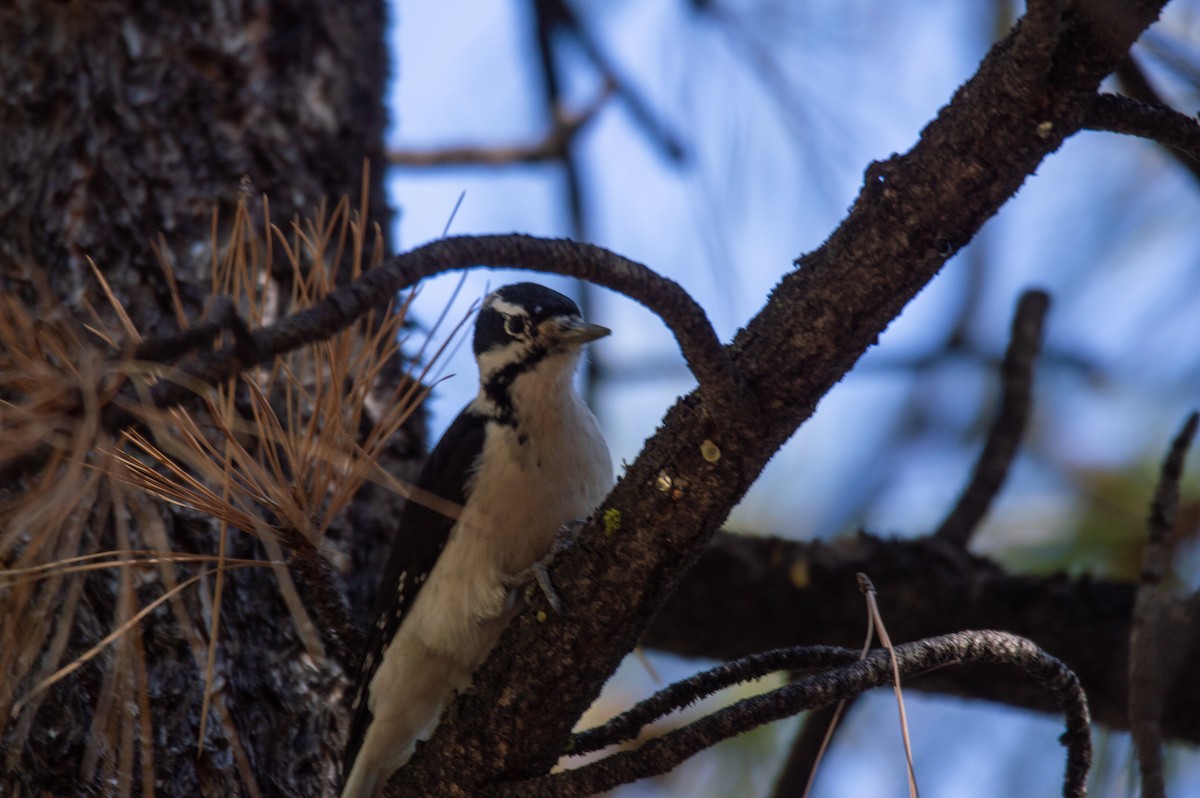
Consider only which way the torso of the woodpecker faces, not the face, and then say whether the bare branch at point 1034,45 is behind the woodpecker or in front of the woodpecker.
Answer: in front

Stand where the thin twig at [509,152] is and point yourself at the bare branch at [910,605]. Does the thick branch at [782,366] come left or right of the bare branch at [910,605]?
right

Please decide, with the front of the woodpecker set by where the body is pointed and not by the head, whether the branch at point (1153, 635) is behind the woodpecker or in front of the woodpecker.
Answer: in front

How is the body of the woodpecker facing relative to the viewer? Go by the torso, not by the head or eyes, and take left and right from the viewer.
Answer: facing the viewer and to the right of the viewer
